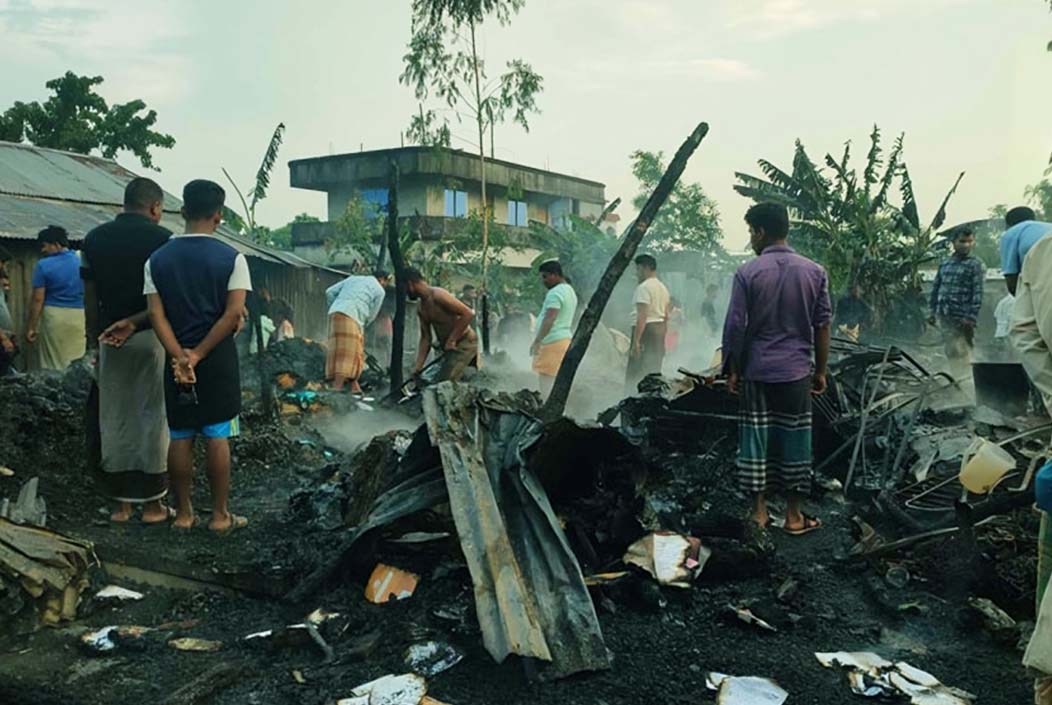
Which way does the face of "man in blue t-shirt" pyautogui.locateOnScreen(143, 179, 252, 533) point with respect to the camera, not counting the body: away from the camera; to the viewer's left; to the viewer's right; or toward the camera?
away from the camera

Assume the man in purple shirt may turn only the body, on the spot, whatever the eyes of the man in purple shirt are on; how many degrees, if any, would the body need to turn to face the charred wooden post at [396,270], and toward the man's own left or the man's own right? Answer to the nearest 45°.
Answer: approximately 45° to the man's own left

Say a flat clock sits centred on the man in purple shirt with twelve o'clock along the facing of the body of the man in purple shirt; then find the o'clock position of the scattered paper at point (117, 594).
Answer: The scattered paper is roughly at 8 o'clock from the man in purple shirt.

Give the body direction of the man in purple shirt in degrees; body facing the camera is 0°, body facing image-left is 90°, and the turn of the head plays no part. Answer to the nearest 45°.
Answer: approximately 180°

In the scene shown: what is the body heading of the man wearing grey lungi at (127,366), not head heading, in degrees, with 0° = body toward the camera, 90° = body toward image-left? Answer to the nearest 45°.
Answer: approximately 225°

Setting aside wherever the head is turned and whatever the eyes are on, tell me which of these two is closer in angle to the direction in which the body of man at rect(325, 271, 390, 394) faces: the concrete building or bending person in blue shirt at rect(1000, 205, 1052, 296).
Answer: the concrete building

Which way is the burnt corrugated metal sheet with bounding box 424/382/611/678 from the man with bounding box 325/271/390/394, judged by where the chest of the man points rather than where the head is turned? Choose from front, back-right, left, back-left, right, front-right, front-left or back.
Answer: back-right

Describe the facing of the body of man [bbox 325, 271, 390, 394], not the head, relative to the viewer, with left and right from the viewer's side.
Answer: facing away from the viewer and to the right of the viewer

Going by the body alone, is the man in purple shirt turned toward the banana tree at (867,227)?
yes

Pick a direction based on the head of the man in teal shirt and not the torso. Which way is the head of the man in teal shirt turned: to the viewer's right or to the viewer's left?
to the viewer's left
